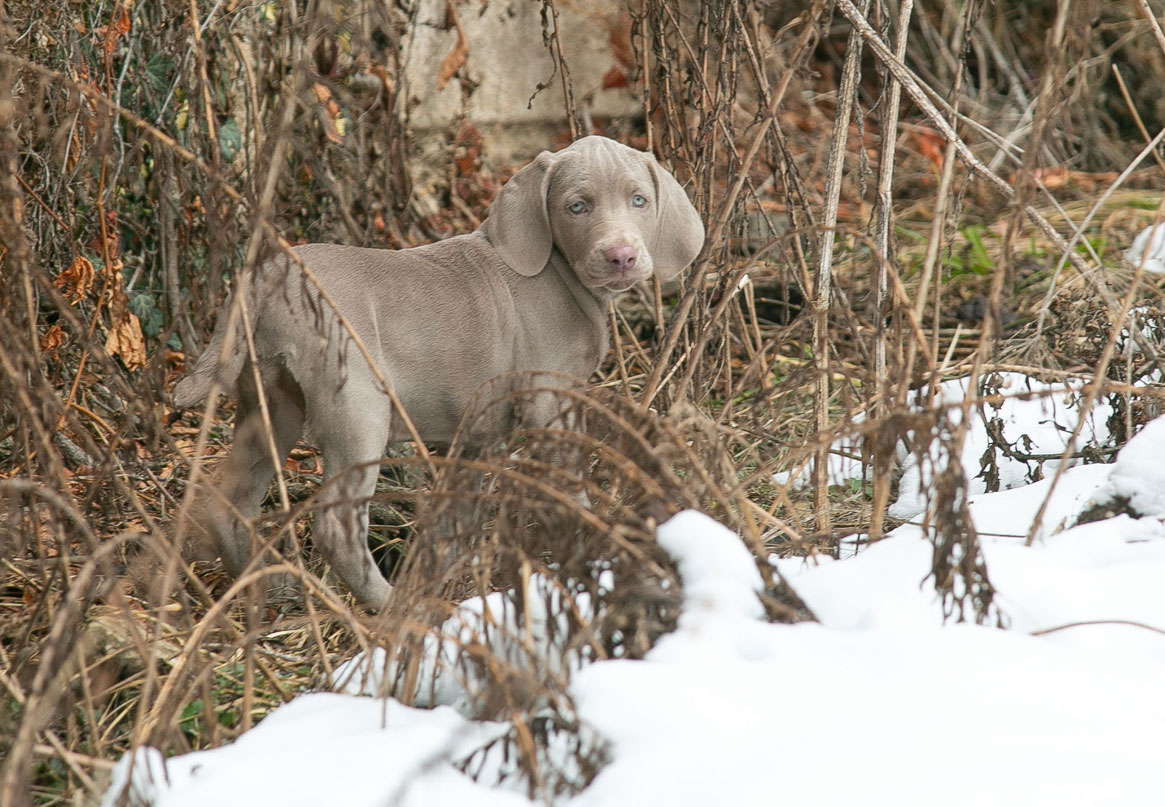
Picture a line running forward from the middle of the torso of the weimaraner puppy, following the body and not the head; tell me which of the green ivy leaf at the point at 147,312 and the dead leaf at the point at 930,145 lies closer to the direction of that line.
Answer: the dead leaf

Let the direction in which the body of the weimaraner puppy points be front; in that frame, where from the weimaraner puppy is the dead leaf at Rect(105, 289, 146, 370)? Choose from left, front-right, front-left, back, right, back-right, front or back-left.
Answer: back-left

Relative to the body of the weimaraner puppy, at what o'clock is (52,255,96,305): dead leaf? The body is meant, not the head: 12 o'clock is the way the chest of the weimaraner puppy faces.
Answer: The dead leaf is roughly at 7 o'clock from the weimaraner puppy.

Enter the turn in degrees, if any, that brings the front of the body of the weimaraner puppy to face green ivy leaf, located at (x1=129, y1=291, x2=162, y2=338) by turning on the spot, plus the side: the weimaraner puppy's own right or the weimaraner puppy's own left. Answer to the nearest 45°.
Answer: approximately 135° to the weimaraner puppy's own left

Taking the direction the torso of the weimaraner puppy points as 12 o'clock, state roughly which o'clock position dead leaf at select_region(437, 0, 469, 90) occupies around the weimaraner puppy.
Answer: The dead leaf is roughly at 9 o'clock from the weimaraner puppy.

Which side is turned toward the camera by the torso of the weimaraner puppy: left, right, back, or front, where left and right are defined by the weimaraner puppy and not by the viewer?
right

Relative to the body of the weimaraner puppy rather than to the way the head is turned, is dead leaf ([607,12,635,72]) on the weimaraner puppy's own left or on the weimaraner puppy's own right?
on the weimaraner puppy's own left

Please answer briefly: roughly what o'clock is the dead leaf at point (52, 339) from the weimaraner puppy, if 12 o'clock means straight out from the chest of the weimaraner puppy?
The dead leaf is roughly at 7 o'clock from the weimaraner puppy.

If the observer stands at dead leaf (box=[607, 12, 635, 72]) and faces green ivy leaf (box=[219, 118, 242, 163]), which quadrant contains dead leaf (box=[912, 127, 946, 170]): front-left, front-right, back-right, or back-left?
back-left
